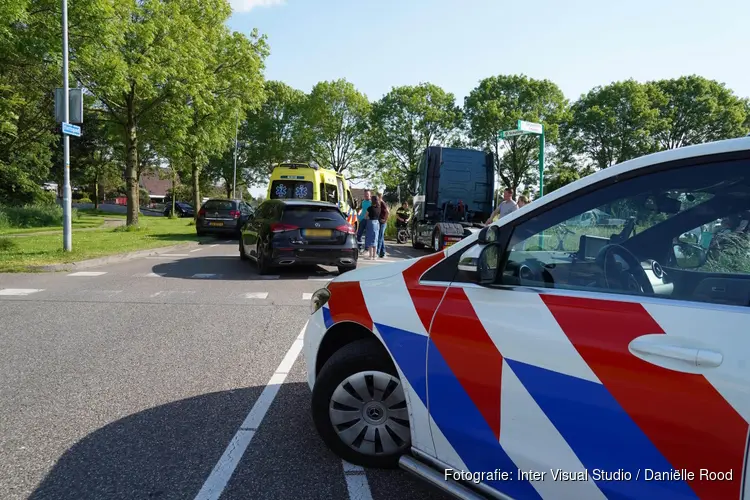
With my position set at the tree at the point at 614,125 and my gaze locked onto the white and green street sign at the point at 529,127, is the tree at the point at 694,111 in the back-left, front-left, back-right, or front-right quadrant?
back-left

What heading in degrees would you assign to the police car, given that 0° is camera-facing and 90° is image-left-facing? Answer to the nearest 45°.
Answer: approximately 135°

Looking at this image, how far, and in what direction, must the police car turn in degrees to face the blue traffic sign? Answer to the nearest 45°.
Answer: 0° — it already faces it

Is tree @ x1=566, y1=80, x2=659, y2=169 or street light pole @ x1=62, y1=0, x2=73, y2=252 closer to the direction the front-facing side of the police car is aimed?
the street light pole

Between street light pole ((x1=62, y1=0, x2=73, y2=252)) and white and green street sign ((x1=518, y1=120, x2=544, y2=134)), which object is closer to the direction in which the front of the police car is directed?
the street light pole
